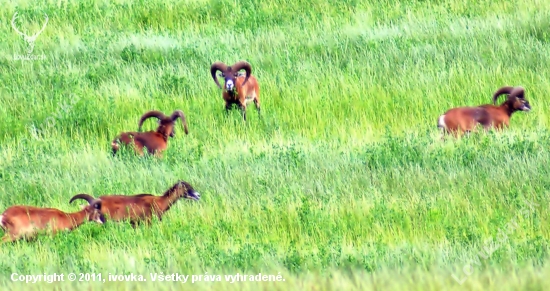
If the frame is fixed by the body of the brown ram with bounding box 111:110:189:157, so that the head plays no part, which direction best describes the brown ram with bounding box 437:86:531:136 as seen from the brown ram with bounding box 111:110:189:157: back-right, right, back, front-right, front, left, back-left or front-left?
front

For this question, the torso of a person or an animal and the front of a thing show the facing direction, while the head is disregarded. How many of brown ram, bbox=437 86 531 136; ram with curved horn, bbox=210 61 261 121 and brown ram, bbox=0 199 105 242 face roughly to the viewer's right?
2

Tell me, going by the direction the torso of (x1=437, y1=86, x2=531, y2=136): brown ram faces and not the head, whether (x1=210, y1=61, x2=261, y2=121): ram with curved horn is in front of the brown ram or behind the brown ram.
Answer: behind

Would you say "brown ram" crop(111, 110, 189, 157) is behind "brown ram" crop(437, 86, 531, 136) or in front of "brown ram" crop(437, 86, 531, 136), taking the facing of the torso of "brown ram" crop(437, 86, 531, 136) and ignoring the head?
behind

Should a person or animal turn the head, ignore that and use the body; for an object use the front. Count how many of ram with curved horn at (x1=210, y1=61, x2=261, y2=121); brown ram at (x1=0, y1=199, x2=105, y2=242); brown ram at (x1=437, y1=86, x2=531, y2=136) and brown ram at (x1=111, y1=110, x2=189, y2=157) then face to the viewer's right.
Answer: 3

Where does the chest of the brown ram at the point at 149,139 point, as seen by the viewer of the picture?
to the viewer's right

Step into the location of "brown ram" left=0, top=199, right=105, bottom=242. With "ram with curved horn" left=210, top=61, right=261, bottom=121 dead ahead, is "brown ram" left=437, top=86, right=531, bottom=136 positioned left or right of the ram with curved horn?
right

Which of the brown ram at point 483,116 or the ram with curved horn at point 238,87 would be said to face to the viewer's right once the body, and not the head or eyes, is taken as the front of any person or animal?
the brown ram

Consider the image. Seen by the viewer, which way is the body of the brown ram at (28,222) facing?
to the viewer's right

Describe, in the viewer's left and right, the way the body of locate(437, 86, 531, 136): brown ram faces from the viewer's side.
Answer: facing to the right of the viewer
